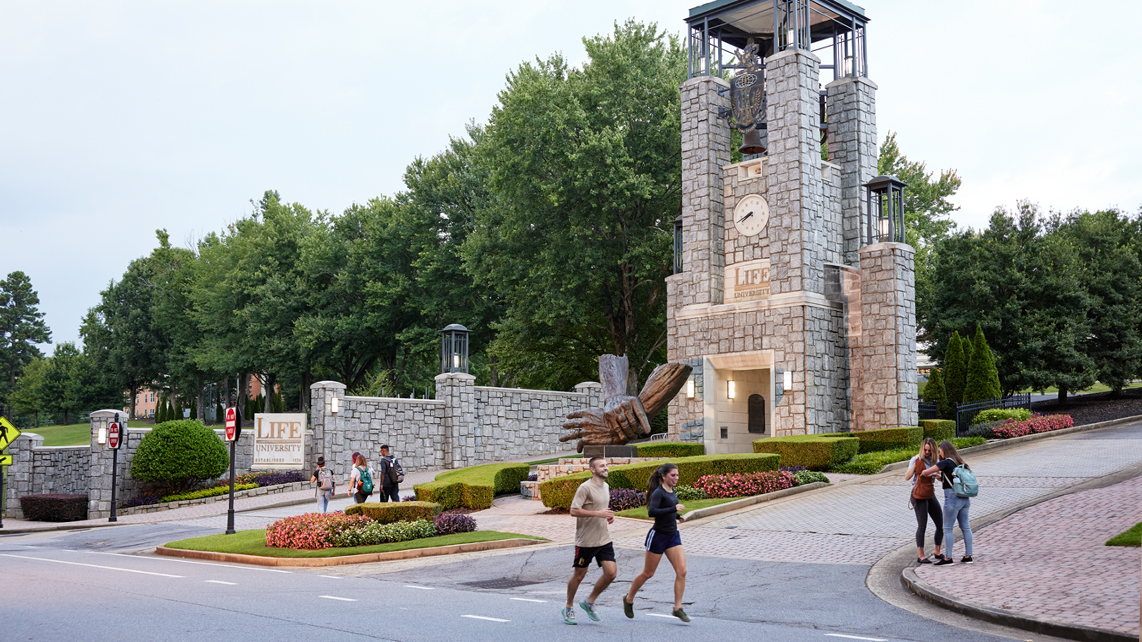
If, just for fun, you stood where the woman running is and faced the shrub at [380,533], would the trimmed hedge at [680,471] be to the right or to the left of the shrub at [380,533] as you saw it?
right

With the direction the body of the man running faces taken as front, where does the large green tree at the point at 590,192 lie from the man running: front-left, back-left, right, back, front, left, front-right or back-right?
back-left

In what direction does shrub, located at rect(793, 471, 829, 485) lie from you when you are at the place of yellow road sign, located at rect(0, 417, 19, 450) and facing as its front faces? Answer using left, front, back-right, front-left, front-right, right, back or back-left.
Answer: front-left

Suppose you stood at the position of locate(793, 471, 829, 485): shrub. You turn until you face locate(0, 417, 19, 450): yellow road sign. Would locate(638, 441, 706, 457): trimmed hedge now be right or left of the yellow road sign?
right

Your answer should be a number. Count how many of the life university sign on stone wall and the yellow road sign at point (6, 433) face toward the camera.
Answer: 2
